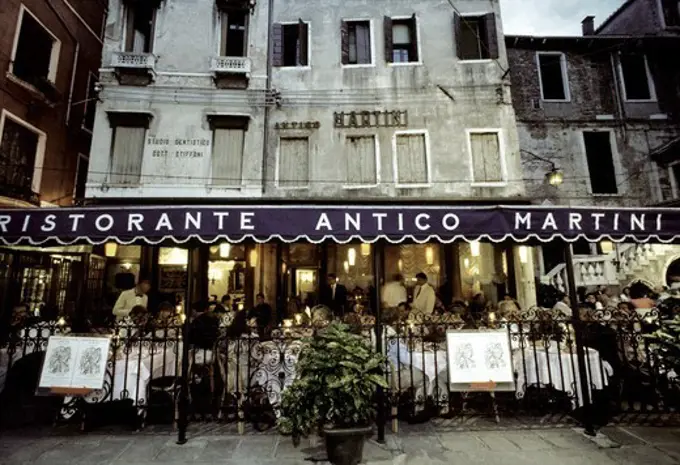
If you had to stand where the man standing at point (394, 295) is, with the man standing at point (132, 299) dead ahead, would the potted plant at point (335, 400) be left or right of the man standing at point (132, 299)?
left

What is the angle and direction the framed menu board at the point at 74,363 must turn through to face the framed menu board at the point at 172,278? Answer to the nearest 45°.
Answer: approximately 180°

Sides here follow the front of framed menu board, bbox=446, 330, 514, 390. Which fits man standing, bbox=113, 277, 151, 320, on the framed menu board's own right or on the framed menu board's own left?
on the framed menu board's own right

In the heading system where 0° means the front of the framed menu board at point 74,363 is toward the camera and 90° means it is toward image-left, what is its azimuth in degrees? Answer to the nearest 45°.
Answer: approximately 0°

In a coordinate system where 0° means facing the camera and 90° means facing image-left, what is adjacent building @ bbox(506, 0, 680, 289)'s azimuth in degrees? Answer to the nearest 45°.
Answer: approximately 0°
